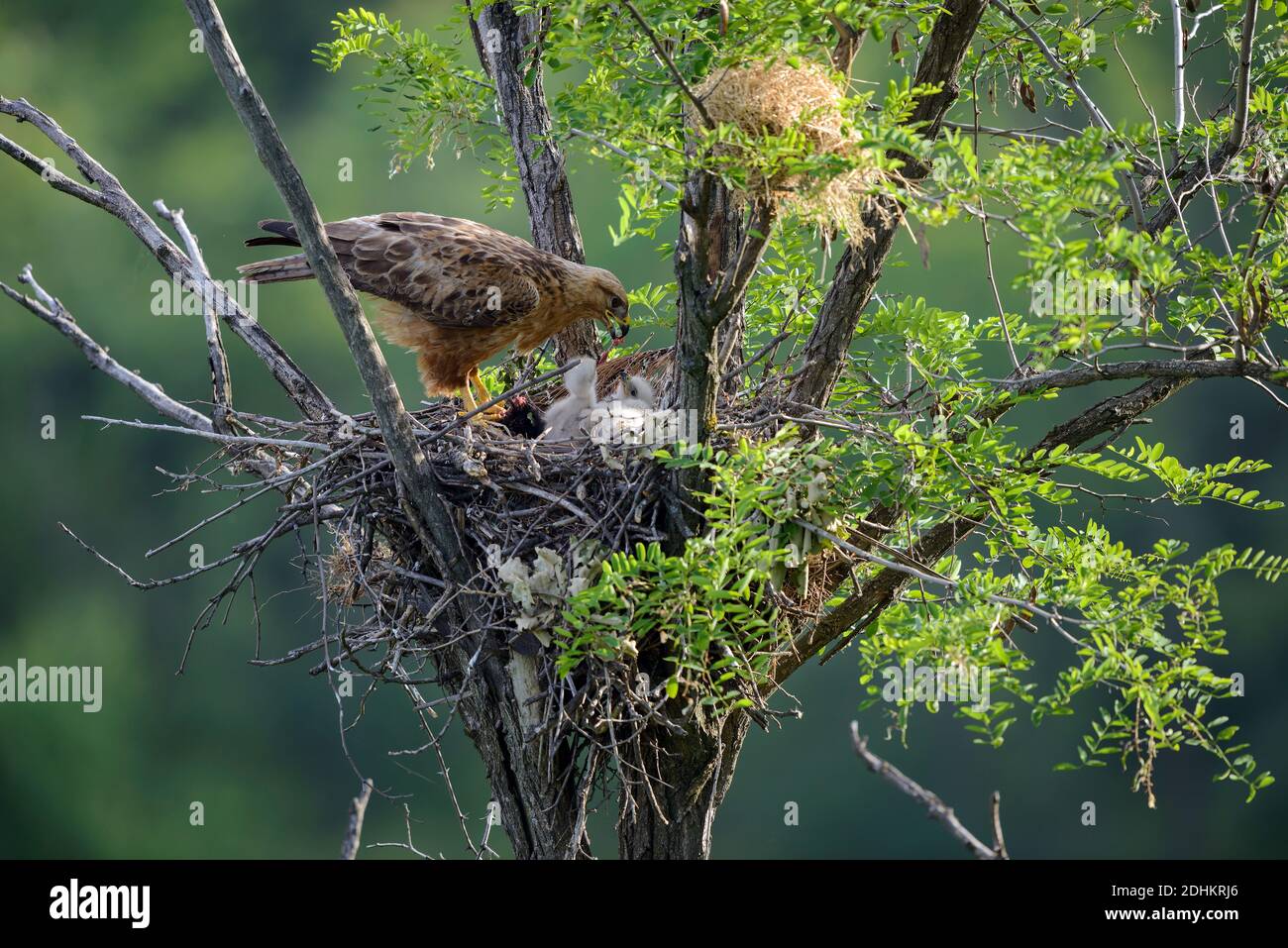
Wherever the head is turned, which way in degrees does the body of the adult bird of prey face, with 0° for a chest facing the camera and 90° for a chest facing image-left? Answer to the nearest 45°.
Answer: approximately 270°
